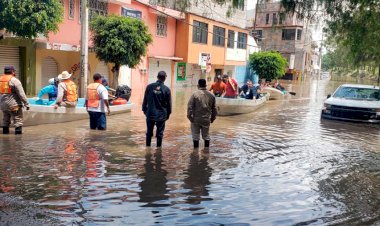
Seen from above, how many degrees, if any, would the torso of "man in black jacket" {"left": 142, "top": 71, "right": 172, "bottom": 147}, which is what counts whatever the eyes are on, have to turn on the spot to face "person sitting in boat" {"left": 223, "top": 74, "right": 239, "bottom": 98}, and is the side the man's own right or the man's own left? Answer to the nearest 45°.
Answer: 0° — they already face them

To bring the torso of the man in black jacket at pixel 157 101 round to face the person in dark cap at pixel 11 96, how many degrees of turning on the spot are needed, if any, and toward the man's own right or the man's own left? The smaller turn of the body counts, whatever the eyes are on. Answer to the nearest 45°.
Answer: approximately 90° to the man's own left

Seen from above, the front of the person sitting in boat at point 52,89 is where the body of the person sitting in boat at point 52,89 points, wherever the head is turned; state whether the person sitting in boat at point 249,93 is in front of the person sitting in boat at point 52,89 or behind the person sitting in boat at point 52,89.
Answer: behind

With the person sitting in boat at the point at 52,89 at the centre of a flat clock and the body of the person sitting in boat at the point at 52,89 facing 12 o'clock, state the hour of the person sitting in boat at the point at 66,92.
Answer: the person sitting in boat at the point at 66,92 is roughly at 8 o'clock from the person sitting in boat at the point at 52,89.

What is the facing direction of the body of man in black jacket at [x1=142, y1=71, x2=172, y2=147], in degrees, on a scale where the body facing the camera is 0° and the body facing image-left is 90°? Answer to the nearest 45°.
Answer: approximately 180°

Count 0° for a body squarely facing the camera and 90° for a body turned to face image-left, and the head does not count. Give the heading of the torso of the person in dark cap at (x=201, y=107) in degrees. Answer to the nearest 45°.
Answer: approximately 180°

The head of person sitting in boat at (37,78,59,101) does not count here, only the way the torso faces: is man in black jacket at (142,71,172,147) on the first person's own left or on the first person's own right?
on the first person's own left
